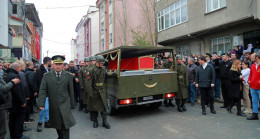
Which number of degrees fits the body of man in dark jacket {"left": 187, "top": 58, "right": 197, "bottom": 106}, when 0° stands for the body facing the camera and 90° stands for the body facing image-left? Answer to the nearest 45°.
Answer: approximately 45°

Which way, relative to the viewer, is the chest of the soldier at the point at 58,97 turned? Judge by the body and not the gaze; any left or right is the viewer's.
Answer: facing the viewer

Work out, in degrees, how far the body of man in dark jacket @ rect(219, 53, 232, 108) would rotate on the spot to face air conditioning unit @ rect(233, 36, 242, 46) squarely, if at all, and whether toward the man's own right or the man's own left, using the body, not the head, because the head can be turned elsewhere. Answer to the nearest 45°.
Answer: approximately 135° to the man's own right

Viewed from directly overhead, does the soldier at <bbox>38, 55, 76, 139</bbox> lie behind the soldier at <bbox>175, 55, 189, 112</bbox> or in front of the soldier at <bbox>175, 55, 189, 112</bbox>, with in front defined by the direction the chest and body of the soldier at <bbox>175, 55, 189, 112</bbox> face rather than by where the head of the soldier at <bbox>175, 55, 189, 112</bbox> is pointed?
in front

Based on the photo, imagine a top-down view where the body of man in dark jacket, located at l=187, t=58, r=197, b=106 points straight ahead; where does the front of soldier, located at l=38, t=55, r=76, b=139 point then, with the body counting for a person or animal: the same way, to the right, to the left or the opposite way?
to the left

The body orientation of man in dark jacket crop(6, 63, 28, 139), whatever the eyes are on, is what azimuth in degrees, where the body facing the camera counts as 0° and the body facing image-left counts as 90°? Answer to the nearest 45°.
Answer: approximately 270°

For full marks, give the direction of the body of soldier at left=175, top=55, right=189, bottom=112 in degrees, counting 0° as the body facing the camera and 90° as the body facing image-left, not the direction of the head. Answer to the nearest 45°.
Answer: approximately 45°

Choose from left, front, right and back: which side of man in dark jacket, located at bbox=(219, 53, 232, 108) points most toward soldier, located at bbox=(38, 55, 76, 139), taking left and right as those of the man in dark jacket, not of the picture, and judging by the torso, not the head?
front
